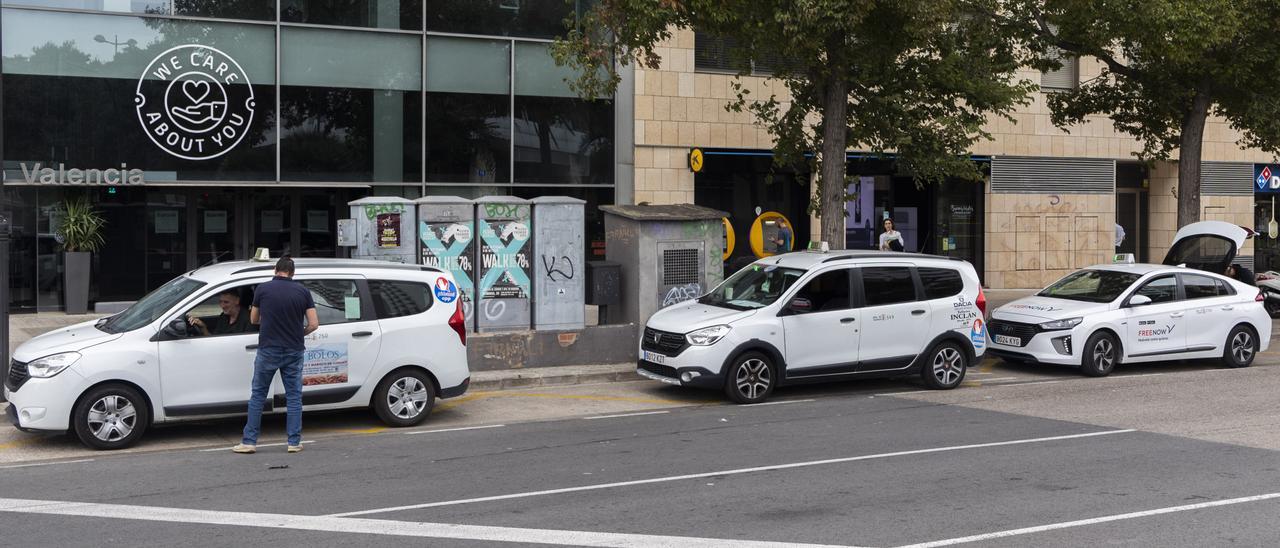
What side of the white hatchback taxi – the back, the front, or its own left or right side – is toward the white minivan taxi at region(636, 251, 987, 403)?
front

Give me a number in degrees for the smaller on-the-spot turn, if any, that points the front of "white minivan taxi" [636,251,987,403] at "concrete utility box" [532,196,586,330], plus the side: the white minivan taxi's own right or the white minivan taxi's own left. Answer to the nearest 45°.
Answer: approximately 45° to the white minivan taxi's own right

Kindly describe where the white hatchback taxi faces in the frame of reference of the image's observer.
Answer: facing the viewer and to the left of the viewer

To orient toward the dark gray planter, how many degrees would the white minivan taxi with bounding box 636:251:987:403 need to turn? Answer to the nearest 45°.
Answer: approximately 45° to its right

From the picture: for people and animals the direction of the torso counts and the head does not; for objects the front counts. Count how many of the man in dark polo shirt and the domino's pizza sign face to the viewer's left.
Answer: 0

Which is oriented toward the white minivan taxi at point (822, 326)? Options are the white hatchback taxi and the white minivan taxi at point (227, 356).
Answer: the white hatchback taxi

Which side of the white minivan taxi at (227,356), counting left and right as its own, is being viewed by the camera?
left

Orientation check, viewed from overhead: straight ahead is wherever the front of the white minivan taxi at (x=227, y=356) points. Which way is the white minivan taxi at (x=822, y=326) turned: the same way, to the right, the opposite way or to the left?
the same way

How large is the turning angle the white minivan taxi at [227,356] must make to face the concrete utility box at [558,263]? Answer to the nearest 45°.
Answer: approximately 135° to its right

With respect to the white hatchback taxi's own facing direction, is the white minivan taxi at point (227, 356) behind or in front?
in front

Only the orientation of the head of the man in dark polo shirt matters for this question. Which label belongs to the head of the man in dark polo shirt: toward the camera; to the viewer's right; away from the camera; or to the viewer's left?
away from the camera

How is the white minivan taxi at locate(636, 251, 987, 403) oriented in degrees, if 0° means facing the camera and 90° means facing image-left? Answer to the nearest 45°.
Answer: approximately 45°

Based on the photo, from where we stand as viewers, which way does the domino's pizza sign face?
facing the viewer

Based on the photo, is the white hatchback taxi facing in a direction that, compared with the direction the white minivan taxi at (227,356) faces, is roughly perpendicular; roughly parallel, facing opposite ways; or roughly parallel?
roughly parallel

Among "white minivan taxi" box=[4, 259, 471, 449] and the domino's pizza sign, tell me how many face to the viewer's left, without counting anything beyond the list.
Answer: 1

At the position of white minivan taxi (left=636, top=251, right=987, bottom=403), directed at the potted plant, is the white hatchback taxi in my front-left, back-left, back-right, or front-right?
back-right

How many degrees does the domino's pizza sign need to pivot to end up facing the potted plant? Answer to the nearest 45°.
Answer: approximately 45° to its right

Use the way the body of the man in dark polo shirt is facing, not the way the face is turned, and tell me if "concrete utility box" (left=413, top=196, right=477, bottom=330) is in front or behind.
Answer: in front

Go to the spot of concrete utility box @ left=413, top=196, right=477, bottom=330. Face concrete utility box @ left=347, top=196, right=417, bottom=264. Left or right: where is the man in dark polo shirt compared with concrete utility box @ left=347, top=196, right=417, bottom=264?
left

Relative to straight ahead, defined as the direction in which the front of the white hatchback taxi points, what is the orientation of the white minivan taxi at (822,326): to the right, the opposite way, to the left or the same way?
the same way

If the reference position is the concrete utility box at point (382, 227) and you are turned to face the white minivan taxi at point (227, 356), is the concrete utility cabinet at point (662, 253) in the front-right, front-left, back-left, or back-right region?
back-left
